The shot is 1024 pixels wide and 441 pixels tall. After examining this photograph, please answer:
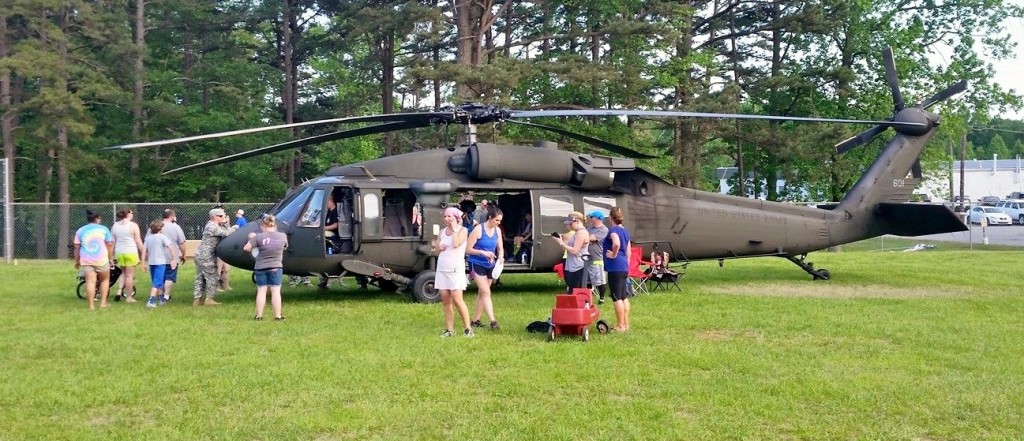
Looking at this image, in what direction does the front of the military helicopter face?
to the viewer's left

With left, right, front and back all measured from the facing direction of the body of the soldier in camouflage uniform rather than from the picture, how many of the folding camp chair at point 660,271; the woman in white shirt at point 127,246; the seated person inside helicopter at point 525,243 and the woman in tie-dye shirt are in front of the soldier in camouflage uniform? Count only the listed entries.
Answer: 2

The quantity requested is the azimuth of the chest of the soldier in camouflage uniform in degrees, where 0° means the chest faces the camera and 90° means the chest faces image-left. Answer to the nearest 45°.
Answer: approximately 270°

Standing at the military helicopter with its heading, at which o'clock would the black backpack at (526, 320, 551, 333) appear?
The black backpack is roughly at 9 o'clock from the military helicopter.

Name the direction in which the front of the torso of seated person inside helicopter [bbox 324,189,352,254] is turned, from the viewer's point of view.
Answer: to the viewer's left

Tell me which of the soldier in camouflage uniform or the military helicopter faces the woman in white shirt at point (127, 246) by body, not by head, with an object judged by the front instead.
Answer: the military helicopter

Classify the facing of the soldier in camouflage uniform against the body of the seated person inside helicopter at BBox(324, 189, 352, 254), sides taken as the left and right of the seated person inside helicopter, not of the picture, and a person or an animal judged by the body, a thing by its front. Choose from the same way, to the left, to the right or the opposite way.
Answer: the opposite way
